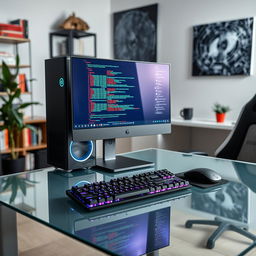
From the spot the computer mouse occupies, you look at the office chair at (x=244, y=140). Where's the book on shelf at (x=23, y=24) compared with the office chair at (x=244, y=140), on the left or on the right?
left

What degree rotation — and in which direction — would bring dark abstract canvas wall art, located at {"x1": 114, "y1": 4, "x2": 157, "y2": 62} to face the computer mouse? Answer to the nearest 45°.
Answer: approximately 45° to its left

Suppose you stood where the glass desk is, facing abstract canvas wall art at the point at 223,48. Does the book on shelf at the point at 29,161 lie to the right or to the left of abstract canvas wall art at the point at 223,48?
left

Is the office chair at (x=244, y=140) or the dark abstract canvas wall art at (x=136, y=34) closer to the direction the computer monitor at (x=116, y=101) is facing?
the office chair

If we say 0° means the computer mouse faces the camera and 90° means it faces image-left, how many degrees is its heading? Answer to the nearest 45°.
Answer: approximately 135°

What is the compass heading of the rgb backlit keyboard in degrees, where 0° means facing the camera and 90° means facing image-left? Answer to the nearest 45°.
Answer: approximately 315°

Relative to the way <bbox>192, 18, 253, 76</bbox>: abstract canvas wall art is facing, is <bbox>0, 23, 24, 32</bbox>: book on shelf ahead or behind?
ahead

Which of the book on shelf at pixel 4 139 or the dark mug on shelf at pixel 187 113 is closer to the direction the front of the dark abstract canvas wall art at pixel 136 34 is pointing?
the book on shelf

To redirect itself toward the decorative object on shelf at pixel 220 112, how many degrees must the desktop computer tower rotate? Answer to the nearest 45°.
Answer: approximately 90° to its left

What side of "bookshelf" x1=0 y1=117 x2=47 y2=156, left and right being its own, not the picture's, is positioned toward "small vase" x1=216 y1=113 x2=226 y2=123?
front
